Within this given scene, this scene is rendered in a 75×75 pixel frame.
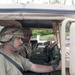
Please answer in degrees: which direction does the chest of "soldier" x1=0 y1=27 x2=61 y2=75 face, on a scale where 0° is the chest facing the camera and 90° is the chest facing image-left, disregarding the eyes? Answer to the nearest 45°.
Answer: approximately 270°

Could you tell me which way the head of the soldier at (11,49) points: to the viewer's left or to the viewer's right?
to the viewer's right
